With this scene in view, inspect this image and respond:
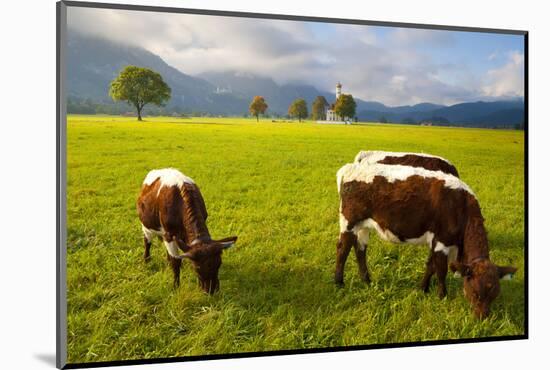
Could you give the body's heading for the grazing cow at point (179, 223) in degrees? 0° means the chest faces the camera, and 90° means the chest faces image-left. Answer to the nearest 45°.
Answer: approximately 315°

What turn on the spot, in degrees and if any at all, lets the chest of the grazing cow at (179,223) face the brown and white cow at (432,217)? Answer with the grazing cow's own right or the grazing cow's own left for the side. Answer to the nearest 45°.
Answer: approximately 45° to the grazing cow's own left
